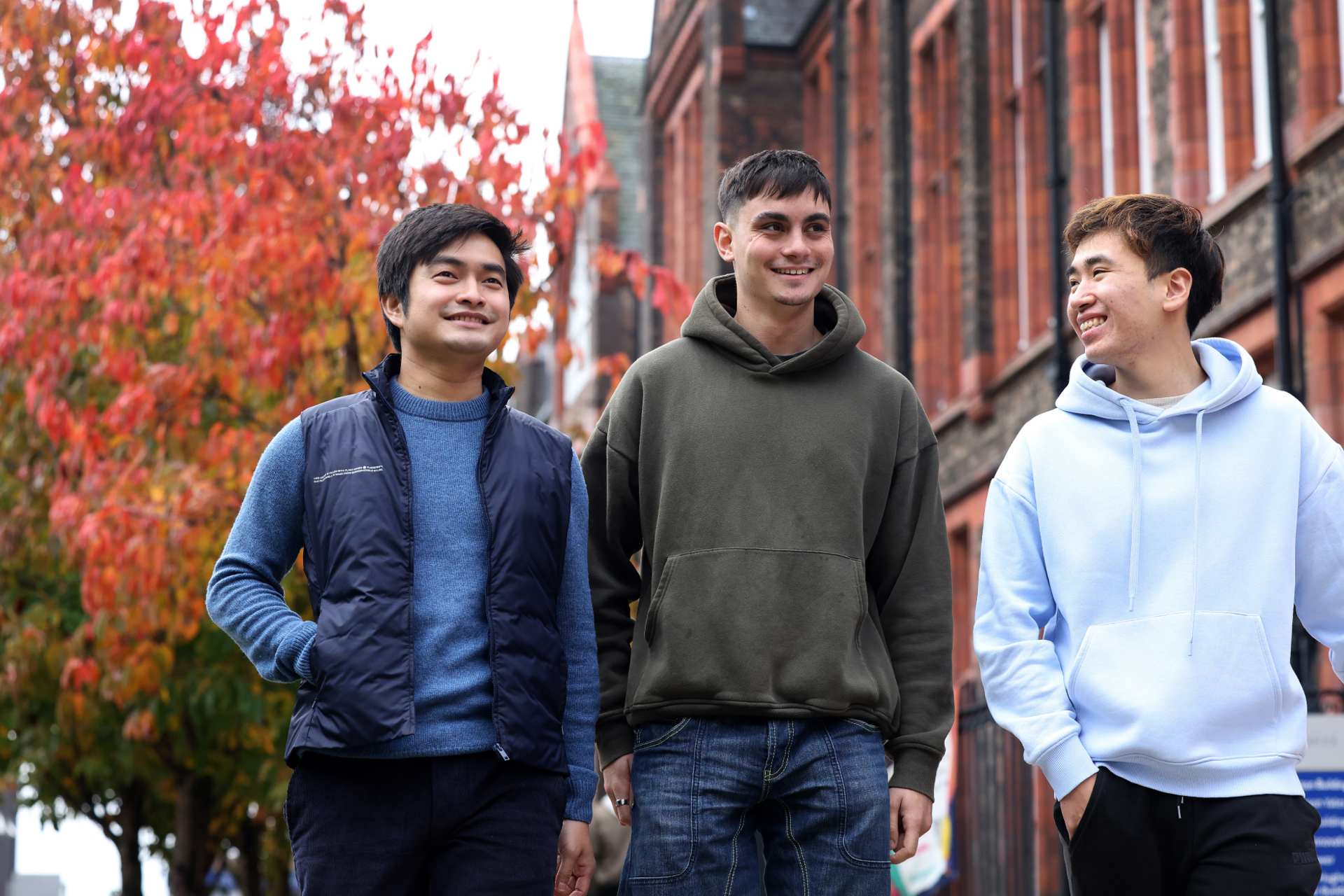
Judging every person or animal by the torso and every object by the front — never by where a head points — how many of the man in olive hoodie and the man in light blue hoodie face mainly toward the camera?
2

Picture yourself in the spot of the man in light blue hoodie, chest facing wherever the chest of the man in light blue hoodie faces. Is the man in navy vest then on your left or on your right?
on your right

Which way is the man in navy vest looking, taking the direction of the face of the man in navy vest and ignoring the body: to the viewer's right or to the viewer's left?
to the viewer's right

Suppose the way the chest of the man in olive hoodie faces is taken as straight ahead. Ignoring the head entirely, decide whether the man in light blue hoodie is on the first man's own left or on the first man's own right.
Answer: on the first man's own left

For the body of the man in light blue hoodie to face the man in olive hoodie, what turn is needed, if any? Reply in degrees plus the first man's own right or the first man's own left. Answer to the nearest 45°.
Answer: approximately 90° to the first man's own right

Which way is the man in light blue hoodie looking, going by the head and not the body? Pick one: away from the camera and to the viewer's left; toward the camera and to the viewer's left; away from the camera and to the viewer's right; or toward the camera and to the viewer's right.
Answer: toward the camera and to the viewer's left

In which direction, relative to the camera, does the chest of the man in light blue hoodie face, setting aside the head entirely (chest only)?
toward the camera

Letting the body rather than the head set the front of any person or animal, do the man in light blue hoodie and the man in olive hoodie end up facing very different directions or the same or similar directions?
same or similar directions

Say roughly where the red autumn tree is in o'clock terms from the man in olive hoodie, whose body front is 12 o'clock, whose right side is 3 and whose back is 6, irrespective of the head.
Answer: The red autumn tree is roughly at 5 o'clock from the man in olive hoodie.

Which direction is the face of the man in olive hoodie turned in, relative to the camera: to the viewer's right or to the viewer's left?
to the viewer's right

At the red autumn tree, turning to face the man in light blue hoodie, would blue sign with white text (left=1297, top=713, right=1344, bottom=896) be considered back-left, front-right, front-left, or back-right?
front-left

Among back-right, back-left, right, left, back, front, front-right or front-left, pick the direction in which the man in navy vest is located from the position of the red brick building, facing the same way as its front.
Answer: front-left

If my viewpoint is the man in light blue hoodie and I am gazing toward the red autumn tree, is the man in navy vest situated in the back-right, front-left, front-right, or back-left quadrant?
front-left

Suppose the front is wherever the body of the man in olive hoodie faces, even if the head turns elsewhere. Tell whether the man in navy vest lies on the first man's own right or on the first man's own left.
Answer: on the first man's own right

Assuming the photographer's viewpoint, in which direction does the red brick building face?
facing the viewer and to the left of the viewer

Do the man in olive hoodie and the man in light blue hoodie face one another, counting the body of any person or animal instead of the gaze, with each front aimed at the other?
no

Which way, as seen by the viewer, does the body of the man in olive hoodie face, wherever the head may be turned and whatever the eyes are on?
toward the camera
